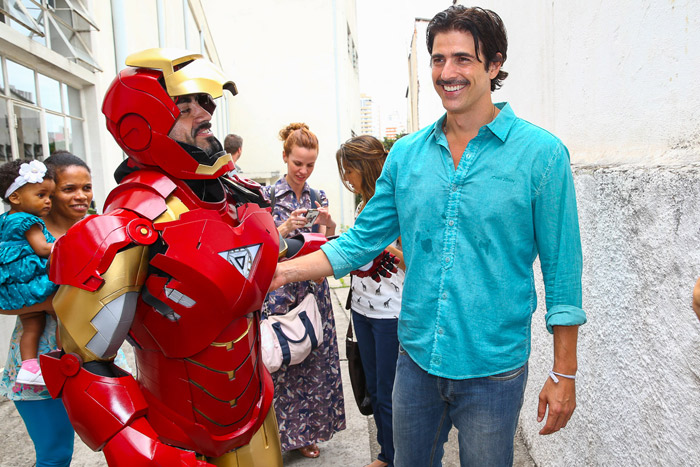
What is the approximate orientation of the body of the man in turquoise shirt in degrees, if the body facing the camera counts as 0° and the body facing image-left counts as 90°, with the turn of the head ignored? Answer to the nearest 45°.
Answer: approximately 45°

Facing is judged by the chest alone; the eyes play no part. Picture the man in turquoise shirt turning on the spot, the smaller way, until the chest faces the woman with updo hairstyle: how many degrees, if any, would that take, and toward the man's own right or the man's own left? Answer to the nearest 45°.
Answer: approximately 90° to the man's own right
